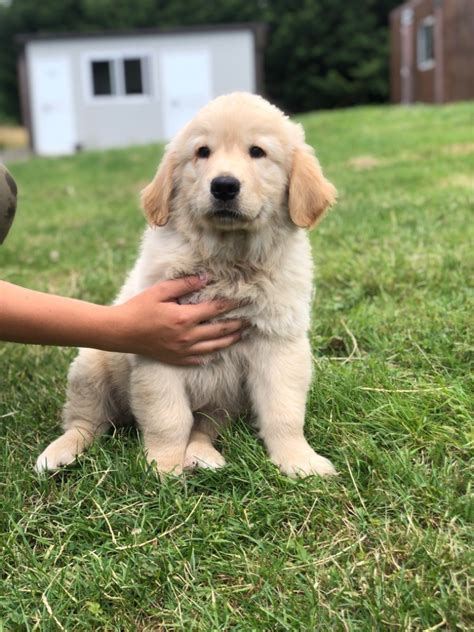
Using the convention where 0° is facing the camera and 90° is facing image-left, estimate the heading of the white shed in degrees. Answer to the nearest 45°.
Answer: approximately 0°

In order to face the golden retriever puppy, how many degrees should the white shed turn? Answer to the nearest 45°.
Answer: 0° — it already faces it

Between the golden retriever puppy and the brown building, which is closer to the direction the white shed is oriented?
the golden retriever puppy

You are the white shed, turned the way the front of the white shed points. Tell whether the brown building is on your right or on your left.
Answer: on your left
